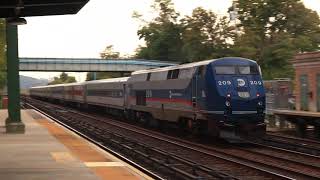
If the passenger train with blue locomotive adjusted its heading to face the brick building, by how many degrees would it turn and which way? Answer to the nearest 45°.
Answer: approximately 90° to its left

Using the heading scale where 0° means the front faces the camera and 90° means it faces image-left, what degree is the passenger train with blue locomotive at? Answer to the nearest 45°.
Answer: approximately 315°
